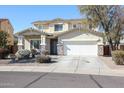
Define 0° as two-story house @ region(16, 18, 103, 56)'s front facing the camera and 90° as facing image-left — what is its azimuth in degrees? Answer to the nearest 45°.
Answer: approximately 0°

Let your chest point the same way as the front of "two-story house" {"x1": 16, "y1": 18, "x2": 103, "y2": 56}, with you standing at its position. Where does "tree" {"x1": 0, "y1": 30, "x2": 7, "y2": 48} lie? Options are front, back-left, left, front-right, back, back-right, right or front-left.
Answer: front-right

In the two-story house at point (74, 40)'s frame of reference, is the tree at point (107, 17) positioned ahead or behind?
ahead
